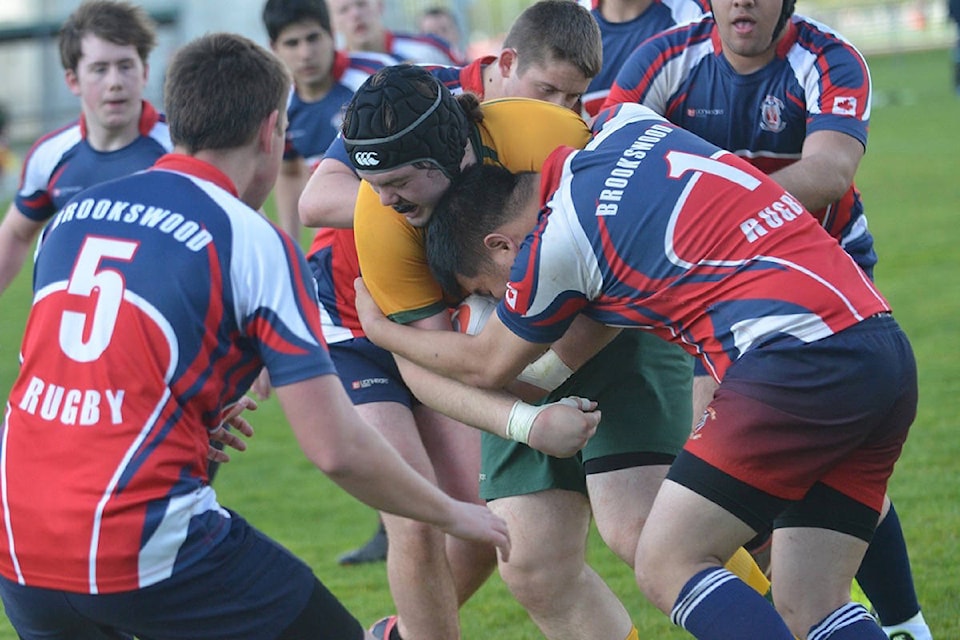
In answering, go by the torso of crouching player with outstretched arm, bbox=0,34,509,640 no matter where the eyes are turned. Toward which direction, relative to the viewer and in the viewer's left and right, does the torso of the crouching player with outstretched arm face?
facing away from the viewer and to the right of the viewer

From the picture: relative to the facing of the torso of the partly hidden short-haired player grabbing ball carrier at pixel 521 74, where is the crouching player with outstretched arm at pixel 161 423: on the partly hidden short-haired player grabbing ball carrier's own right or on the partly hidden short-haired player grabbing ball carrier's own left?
on the partly hidden short-haired player grabbing ball carrier's own right

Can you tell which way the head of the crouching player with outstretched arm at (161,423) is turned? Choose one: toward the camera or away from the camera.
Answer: away from the camera

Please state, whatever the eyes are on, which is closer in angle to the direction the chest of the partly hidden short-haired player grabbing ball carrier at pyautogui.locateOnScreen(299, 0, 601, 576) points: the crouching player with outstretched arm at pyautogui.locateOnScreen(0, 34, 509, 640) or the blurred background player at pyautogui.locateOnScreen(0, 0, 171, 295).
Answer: the crouching player with outstretched arm

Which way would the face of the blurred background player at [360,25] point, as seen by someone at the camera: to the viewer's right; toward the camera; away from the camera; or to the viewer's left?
toward the camera

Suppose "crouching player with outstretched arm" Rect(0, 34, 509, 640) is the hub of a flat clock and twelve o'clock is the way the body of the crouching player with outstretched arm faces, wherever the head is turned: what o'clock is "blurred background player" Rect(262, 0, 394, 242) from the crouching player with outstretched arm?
The blurred background player is roughly at 11 o'clock from the crouching player with outstretched arm.

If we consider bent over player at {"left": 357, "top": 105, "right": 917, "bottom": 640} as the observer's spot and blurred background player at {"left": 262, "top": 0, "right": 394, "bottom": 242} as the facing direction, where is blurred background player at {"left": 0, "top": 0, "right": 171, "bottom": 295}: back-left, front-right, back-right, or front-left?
front-left

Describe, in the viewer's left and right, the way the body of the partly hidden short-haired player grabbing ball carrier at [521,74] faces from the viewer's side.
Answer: facing the viewer and to the right of the viewer

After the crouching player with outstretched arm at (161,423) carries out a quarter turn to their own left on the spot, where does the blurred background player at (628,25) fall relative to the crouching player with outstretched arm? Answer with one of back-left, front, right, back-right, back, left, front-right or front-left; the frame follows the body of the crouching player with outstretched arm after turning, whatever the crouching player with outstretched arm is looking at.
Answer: right

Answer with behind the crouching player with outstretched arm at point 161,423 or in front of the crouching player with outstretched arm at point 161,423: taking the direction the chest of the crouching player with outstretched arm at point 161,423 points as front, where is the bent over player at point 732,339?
in front

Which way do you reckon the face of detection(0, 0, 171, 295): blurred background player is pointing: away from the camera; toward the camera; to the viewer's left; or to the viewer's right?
toward the camera

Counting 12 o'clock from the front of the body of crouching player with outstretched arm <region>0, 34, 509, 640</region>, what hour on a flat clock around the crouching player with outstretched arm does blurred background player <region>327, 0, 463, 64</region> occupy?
The blurred background player is roughly at 11 o'clock from the crouching player with outstretched arm.

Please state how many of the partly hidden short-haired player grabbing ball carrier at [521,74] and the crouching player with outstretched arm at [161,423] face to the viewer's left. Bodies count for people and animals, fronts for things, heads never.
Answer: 0
